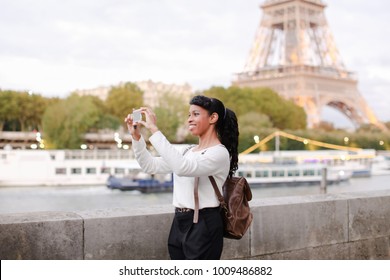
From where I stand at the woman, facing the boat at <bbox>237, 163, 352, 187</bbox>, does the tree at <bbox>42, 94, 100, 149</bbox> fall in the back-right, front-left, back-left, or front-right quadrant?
front-left

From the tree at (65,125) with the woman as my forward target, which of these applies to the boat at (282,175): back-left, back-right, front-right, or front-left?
front-left

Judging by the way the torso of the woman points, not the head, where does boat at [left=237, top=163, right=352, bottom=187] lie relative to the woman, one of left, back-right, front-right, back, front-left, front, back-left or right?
back-right

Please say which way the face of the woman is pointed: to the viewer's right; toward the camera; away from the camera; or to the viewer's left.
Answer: to the viewer's left

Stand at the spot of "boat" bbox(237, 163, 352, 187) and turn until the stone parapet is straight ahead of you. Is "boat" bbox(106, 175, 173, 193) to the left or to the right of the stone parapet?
right
